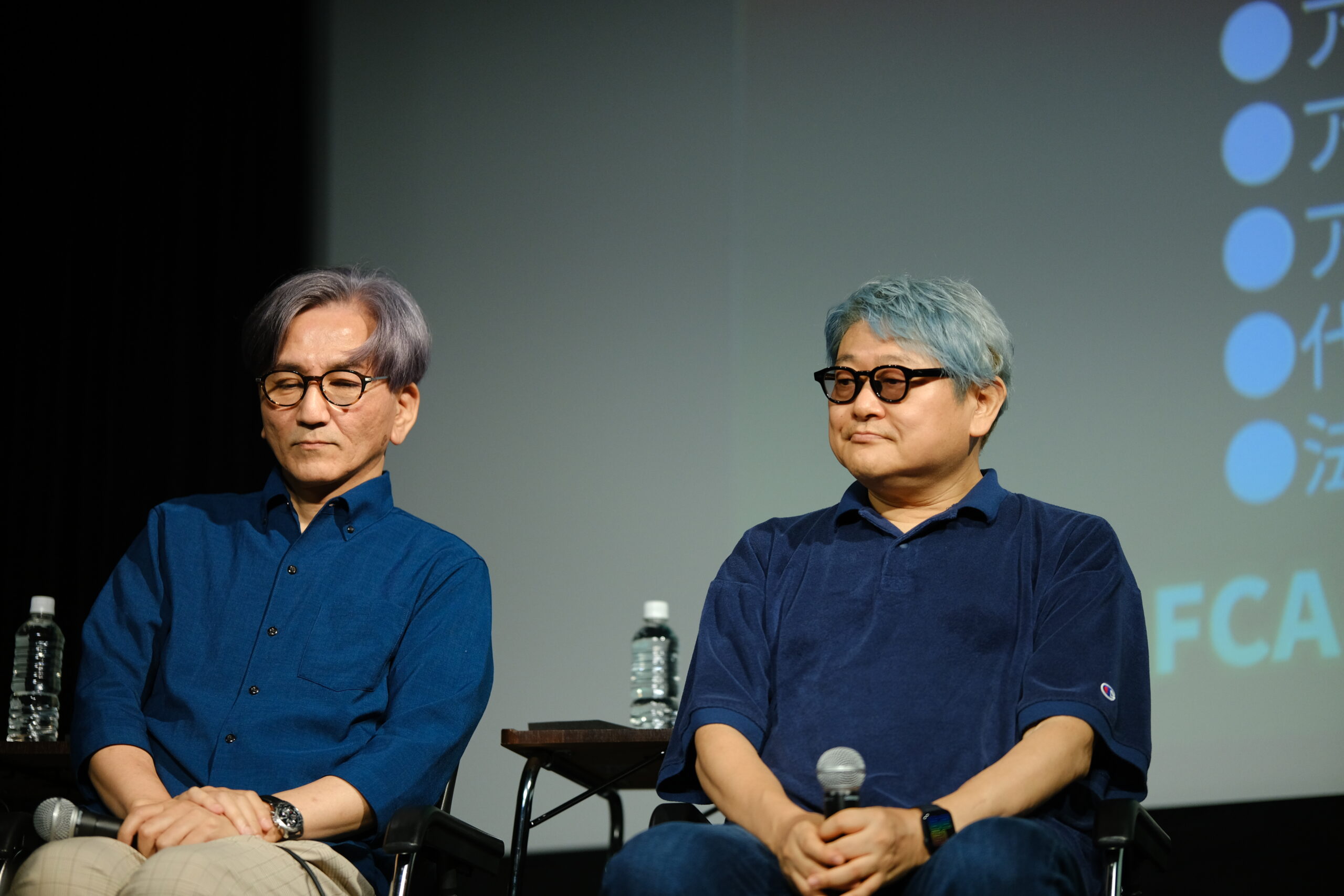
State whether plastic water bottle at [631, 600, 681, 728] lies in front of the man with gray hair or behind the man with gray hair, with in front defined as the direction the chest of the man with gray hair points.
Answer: behind

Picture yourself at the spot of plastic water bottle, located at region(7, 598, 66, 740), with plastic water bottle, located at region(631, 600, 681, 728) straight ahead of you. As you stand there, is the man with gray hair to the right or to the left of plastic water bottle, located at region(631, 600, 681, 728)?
right

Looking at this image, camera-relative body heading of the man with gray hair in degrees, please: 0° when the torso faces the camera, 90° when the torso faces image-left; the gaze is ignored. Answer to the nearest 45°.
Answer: approximately 45°

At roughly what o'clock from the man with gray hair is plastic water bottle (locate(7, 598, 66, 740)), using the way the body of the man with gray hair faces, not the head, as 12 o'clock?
The plastic water bottle is roughly at 4 o'clock from the man with gray hair.

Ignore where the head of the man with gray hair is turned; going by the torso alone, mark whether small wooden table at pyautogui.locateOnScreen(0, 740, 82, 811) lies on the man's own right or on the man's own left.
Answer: on the man's own right

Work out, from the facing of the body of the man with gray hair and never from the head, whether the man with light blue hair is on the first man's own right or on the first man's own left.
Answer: on the first man's own left
